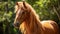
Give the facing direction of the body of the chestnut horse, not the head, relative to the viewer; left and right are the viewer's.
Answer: facing the viewer and to the left of the viewer
